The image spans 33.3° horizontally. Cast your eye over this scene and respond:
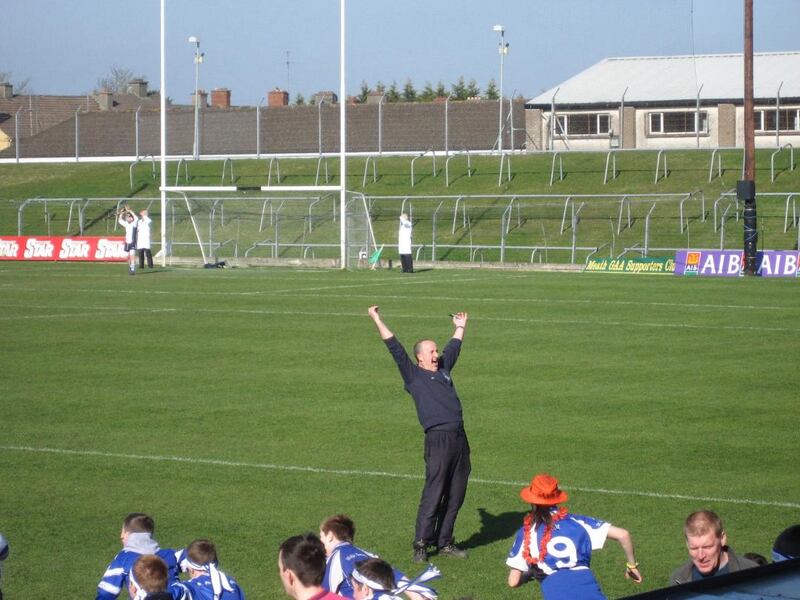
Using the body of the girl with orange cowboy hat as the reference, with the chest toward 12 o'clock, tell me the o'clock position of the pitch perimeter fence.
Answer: The pitch perimeter fence is roughly at 12 o'clock from the girl with orange cowboy hat.

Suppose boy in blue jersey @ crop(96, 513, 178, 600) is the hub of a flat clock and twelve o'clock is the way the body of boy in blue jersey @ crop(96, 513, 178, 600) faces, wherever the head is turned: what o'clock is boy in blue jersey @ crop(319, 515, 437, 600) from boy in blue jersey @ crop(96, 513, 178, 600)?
boy in blue jersey @ crop(319, 515, 437, 600) is roughly at 4 o'clock from boy in blue jersey @ crop(96, 513, 178, 600).

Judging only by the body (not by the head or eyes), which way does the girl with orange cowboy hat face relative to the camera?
away from the camera

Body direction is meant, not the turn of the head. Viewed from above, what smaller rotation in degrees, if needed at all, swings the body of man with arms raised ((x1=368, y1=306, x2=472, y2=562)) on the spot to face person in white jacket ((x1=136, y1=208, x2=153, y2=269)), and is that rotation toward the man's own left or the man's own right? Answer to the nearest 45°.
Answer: approximately 135° to the man's own left

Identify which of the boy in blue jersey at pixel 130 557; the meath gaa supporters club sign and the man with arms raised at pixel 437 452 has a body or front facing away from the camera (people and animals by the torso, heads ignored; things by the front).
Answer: the boy in blue jersey

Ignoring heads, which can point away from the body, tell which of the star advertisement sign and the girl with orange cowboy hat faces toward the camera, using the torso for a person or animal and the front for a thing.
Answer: the star advertisement sign

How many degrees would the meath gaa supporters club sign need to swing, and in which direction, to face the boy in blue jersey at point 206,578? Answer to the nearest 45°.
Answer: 0° — it already faces them

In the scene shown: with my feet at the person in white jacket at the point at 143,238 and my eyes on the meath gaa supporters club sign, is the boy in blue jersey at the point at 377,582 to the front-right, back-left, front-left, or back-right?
front-right

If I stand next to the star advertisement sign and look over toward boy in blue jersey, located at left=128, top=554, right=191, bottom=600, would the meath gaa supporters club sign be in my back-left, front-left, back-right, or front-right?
front-left

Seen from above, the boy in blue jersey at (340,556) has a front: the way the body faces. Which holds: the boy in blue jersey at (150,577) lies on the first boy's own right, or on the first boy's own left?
on the first boy's own left

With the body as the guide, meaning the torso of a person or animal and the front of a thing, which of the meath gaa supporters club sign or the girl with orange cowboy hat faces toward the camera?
the meath gaa supporters club sign

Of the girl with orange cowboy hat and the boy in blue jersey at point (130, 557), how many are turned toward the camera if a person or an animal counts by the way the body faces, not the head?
0

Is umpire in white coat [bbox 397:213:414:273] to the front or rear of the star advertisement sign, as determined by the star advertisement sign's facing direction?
to the front

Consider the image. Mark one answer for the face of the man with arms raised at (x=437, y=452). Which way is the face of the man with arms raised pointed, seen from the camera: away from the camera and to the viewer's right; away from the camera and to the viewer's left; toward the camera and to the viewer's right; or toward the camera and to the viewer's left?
toward the camera and to the viewer's right

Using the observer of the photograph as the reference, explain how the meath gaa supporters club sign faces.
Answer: facing the viewer

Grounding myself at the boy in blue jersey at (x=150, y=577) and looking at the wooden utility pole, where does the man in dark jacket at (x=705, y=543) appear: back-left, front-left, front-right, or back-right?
front-right

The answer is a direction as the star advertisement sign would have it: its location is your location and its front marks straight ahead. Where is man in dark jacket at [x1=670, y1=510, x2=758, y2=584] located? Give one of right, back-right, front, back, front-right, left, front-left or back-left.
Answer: front

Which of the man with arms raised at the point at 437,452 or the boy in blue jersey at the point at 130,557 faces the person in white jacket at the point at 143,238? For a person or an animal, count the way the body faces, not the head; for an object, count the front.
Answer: the boy in blue jersey

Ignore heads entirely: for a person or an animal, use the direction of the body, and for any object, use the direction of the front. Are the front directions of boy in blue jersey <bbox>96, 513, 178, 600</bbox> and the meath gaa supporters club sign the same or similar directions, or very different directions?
very different directions

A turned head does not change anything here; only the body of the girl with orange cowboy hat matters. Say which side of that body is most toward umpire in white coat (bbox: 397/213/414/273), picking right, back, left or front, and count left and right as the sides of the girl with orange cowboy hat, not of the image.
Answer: front
